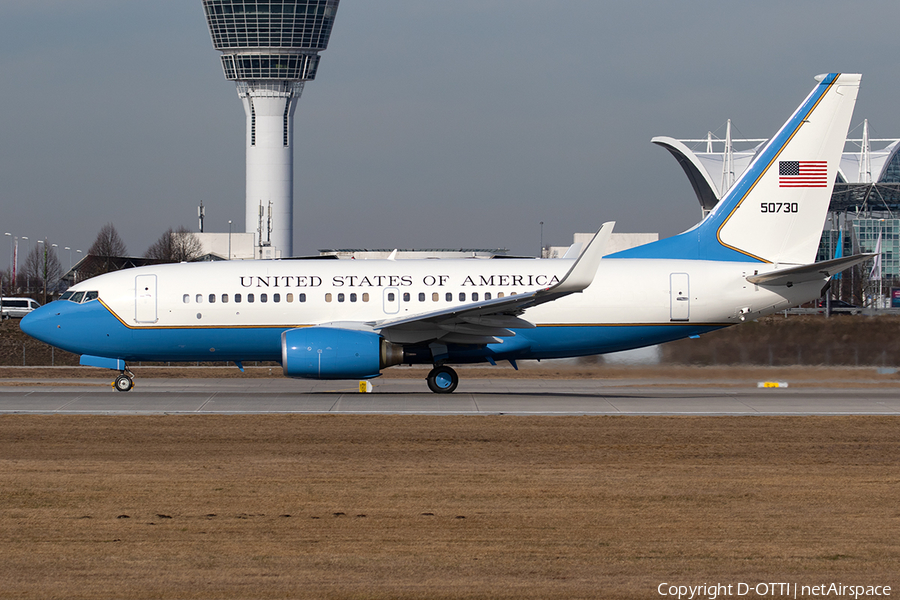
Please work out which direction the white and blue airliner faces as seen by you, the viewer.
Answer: facing to the left of the viewer
